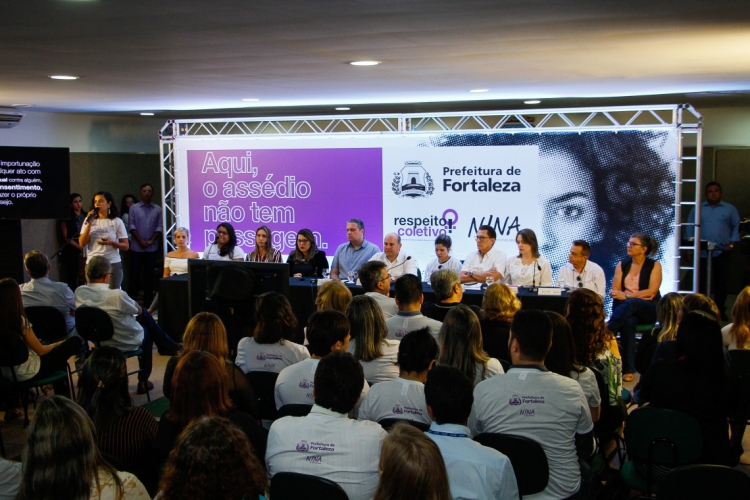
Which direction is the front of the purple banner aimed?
toward the camera

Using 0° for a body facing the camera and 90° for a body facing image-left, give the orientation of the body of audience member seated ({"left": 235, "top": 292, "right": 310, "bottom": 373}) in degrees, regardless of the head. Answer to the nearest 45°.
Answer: approximately 180°

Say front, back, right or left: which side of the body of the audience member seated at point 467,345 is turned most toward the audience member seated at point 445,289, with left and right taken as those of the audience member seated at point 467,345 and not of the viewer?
front

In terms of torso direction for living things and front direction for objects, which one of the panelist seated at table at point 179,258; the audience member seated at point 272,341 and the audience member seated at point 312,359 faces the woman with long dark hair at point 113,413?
the panelist seated at table

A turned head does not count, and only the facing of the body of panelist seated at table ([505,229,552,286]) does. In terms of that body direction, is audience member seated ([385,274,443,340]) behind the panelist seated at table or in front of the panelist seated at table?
in front

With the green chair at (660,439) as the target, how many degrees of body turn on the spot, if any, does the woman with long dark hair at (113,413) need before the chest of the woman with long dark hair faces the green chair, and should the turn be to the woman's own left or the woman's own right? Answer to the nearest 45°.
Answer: approximately 90° to the woman's own right

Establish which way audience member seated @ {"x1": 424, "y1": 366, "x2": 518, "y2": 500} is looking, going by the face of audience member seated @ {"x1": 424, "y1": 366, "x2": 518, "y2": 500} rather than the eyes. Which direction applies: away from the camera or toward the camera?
away from the camera

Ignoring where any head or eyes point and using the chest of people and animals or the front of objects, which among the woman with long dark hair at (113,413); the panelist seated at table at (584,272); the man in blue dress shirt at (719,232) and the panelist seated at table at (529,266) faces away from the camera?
the woman with long dark hair

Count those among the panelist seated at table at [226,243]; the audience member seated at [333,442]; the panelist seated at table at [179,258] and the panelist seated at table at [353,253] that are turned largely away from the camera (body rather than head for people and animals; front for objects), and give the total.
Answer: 1

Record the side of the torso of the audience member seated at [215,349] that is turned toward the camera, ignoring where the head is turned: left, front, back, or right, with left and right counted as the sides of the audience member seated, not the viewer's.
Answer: back

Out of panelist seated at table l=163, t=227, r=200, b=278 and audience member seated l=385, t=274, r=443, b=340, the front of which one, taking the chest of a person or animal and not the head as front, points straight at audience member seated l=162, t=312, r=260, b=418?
the panelist seated at table

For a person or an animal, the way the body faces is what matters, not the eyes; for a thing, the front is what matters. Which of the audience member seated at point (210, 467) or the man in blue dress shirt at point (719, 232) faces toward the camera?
the man in blue dress shirt

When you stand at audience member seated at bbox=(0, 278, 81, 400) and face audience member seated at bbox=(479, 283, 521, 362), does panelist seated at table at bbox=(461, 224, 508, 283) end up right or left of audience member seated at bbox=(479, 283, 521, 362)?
left

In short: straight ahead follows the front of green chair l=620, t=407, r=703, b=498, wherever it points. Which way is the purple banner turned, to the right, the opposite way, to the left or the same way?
the opposite way

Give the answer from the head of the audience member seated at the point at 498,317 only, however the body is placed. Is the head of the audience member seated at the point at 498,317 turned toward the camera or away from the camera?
away from the camera

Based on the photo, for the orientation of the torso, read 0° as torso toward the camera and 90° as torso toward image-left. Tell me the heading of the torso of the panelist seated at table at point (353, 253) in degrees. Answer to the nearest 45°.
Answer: approximately 45°

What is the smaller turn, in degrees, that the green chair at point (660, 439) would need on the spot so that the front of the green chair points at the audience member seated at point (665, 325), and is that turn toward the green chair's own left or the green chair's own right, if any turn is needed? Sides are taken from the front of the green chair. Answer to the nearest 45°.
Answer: approximately 45° to the green chair's own right

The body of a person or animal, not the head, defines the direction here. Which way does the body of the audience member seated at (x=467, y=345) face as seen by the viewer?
away from the camera

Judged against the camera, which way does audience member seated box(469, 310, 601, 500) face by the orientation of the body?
away from the camera

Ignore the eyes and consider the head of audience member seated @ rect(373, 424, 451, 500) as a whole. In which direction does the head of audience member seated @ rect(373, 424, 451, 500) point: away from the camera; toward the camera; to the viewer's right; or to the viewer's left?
away from the camera

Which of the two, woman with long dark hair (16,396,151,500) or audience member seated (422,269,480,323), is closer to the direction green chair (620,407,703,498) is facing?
the audience member seated

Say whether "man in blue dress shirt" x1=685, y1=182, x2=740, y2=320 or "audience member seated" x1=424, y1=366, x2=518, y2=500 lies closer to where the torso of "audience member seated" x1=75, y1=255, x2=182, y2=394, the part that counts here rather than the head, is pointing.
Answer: the man in blue dress shirt
